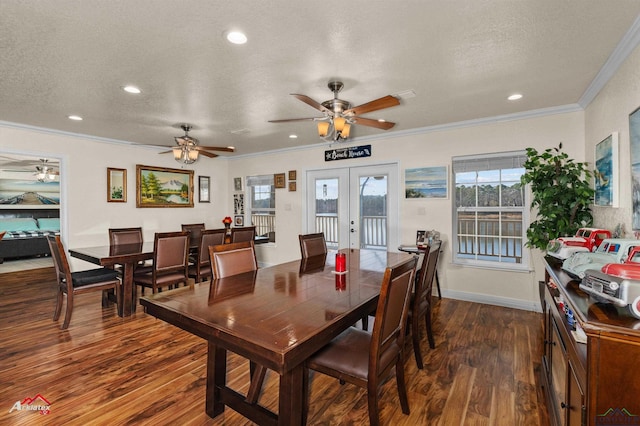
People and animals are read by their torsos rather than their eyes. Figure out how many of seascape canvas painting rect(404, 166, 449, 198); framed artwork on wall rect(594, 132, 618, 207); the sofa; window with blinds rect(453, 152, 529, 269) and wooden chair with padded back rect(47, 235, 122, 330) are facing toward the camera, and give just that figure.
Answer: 3

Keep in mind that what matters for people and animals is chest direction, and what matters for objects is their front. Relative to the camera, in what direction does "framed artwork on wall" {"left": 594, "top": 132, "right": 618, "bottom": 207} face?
facing to the left of the viewer

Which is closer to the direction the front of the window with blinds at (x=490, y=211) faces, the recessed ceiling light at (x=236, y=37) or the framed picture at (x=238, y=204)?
the recessed ceiling light

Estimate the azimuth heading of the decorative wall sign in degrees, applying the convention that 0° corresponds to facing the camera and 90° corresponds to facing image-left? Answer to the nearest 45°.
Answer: approximately 45°

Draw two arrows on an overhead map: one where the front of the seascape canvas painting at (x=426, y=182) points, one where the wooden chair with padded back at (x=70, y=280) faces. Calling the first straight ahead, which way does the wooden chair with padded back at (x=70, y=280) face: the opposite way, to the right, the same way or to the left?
the opposite way

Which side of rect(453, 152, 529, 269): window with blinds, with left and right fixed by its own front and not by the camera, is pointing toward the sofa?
right

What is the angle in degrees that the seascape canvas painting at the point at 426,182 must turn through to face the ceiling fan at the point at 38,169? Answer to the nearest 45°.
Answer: approximately 90° to its right
